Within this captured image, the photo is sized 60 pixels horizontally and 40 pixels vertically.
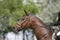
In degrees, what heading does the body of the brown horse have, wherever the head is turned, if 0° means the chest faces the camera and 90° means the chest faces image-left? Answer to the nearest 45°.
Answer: approximately 90°
